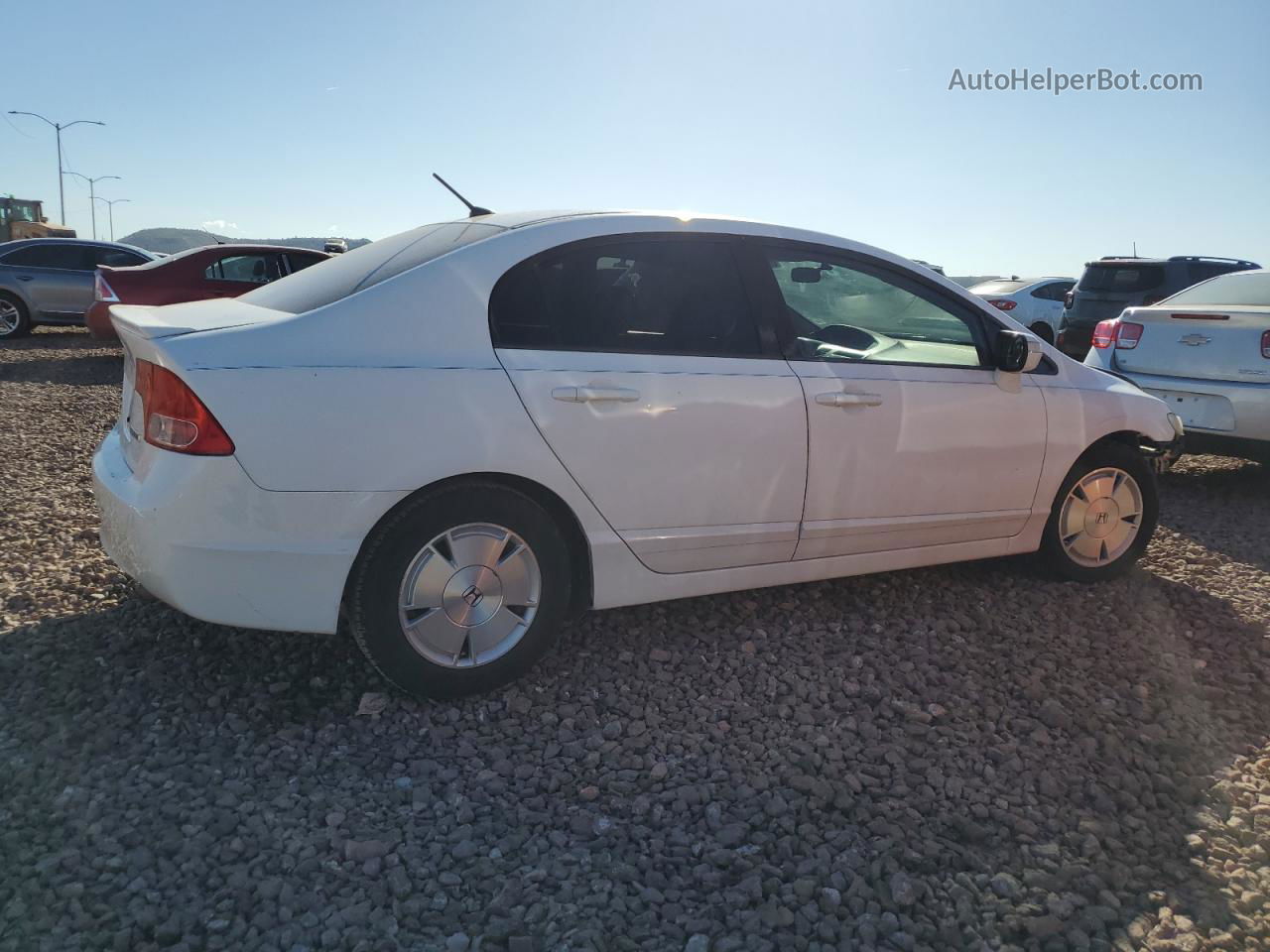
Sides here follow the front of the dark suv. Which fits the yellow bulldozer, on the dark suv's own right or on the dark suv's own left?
on the dark suv's own left

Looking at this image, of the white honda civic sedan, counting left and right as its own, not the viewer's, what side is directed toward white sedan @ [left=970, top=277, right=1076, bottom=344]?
front

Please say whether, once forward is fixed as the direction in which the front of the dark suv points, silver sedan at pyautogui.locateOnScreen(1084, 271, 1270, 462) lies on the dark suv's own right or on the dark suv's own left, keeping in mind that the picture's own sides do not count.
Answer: on the dark suv's own right

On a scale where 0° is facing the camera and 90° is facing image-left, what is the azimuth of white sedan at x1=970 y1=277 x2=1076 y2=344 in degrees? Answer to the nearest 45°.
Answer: approximately 225°

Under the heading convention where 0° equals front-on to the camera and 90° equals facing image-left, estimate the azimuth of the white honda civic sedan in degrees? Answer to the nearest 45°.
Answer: approximately 225°
